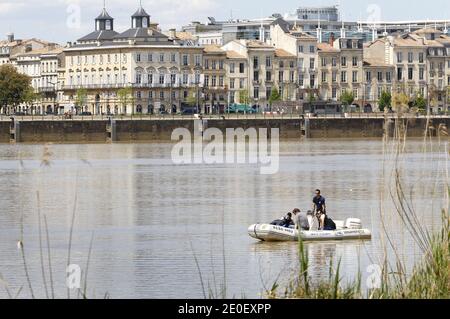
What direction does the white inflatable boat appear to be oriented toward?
to the viewer's left

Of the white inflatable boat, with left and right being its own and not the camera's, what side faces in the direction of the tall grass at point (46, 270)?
left

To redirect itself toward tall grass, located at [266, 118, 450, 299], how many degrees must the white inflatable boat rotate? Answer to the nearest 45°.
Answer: approximately 90° to its left
